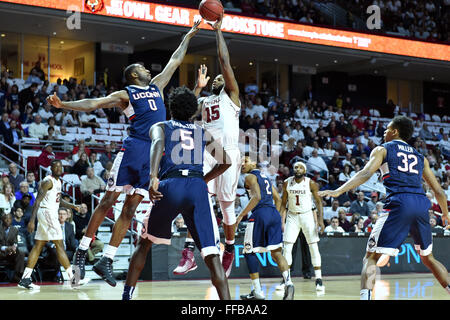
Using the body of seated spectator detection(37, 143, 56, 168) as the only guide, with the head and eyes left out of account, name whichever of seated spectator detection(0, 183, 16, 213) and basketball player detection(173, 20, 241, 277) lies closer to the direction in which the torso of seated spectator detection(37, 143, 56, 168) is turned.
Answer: the basketball player

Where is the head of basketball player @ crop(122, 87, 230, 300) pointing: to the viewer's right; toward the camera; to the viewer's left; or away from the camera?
away from the camera

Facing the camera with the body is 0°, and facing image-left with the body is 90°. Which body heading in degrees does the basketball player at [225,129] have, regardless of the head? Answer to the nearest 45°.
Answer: approximately 45°

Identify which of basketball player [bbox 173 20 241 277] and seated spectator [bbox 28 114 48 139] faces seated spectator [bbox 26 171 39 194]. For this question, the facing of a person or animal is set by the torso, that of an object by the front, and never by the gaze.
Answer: seated spectator [bbox 28 114 48 139]

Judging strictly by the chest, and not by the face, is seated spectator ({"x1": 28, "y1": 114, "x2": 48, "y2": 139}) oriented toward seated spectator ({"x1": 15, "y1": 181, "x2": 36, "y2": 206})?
yes

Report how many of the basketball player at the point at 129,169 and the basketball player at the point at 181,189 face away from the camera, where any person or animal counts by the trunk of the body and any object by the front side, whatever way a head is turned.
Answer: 1

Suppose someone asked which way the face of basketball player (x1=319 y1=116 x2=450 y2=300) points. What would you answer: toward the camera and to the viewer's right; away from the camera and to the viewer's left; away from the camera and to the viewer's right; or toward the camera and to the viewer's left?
away from the camera and to the viewer's left

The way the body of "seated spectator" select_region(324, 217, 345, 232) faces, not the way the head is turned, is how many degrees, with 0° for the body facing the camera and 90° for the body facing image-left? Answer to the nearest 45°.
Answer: approximately 0°

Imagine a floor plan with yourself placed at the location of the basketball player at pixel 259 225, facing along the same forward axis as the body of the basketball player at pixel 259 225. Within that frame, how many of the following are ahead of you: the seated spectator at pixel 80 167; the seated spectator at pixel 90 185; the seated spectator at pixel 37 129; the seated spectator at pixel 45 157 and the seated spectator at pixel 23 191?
5

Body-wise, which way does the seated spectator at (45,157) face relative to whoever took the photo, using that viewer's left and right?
facing the viewer and to the right of the viewer
